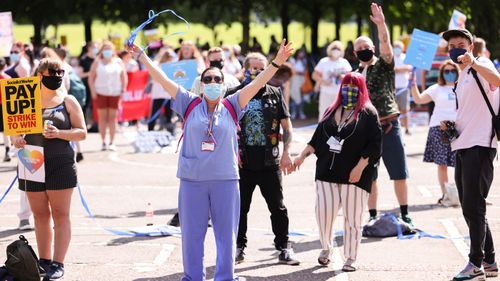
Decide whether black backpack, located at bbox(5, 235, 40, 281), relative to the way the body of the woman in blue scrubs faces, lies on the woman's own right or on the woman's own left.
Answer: on the woman's own right

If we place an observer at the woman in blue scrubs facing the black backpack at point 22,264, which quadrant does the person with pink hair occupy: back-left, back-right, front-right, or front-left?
back-right

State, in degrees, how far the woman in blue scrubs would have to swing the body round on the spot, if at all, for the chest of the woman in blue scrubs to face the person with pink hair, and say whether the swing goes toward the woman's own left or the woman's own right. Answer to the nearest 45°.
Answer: approximately 135° to the woman's own left

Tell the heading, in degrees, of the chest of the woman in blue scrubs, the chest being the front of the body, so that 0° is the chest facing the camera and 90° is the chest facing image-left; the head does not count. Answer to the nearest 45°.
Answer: approximately 0°
